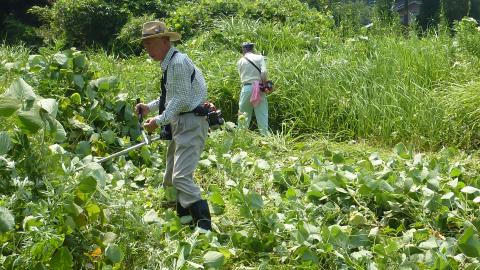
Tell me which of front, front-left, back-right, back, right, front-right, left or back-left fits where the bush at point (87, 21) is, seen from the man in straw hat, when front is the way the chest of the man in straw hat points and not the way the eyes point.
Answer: right

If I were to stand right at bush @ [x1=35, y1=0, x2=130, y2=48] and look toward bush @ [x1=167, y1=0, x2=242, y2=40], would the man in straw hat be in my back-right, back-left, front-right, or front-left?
front-right

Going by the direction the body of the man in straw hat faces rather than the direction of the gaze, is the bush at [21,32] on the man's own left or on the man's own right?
on the man's own right

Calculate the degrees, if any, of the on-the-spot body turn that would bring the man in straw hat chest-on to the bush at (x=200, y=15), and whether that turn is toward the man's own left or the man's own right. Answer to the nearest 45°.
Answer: approximately 90° to the man's own right

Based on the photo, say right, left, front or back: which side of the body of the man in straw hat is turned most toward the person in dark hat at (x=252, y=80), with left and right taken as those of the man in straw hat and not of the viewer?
right

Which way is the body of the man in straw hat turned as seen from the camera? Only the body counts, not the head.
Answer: to the viewer's left

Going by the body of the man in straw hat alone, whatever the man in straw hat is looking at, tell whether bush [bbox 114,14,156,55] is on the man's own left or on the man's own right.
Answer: on the man's own right

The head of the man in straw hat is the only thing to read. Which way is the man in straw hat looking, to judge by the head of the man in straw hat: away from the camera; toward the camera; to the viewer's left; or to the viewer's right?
to the viewer's left

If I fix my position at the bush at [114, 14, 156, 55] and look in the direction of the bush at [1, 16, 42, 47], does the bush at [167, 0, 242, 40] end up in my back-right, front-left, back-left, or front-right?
back-right
